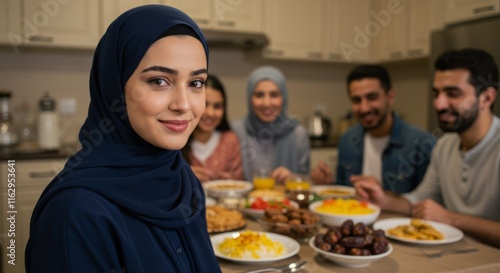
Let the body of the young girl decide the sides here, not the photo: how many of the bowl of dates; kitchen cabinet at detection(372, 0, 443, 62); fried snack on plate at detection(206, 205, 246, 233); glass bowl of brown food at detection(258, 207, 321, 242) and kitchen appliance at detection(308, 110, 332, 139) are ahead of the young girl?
3

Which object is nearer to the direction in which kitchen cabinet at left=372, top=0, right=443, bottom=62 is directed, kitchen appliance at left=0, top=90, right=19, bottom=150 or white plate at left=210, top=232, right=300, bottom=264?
the white plate

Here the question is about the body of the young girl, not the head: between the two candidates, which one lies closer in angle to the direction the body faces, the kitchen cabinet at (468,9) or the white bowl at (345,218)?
the white bowl

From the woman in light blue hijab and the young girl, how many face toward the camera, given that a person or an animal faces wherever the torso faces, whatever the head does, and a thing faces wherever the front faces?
2

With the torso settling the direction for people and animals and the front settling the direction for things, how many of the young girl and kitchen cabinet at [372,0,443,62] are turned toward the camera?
2

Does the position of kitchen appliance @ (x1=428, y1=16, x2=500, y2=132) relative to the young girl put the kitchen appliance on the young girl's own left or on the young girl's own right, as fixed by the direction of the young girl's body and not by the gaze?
on the young girl's own left

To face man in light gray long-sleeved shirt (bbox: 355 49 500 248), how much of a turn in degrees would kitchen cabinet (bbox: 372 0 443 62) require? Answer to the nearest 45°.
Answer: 0° — it already faces them

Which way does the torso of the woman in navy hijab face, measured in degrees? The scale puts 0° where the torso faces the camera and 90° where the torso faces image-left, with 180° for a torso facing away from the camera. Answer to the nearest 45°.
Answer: approximately 315°

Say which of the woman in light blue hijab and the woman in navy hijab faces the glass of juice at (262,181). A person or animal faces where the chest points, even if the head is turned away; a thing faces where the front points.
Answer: the woman in light blue hijab
